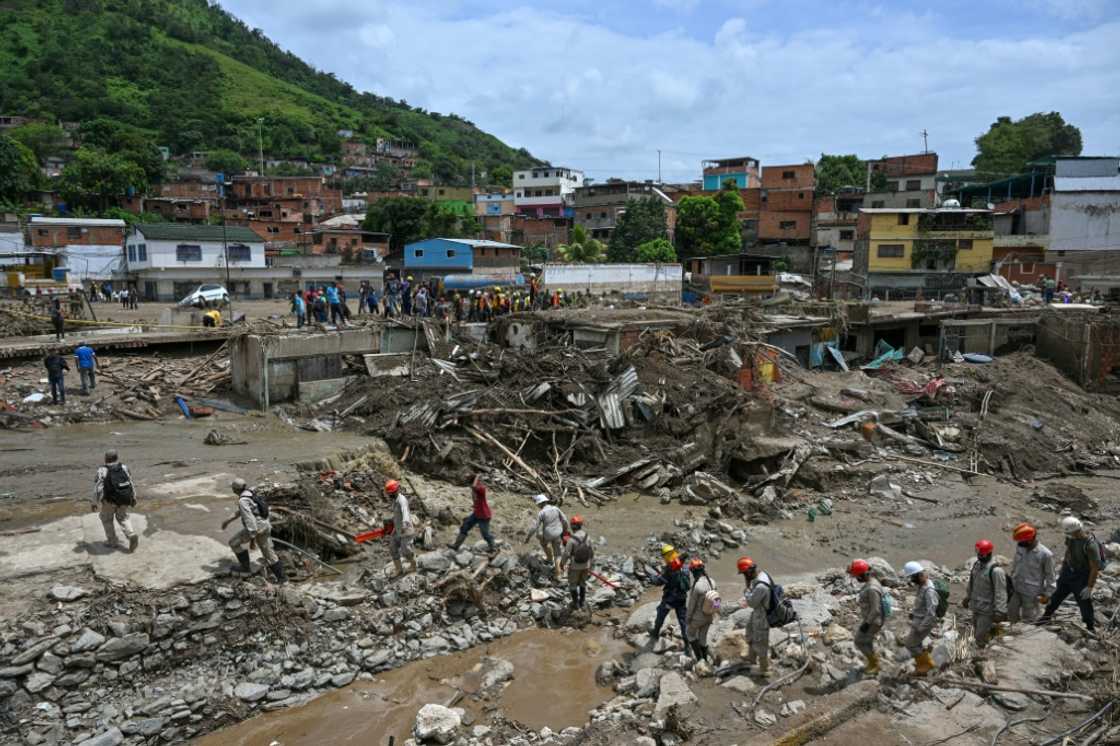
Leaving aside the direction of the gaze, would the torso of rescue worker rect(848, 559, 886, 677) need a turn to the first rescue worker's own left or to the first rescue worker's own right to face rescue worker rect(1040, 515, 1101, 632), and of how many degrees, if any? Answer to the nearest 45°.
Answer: approximately 135° to the first rescue worker's own right

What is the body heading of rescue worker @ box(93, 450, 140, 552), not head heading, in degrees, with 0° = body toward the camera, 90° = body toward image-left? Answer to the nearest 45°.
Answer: approximately 135°

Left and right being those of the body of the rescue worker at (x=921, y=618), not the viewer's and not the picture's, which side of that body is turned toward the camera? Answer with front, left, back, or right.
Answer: left

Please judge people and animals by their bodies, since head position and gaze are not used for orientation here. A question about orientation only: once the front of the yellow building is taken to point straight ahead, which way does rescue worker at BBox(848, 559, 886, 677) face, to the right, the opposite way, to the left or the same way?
to the right

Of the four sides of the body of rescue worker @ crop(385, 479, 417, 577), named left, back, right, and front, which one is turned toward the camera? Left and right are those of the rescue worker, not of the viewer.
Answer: left

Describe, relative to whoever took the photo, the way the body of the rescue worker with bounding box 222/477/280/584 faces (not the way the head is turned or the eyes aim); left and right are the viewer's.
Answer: facing to the left of the viewer

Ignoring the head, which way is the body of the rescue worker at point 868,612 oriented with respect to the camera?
to the viewer's left

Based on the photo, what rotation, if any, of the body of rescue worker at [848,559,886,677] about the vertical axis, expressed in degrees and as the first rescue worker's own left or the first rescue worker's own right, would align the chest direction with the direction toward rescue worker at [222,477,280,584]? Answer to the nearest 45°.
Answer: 0° — they already face them

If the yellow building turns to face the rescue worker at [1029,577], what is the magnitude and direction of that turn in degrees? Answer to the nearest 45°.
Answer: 0° — it already faces them

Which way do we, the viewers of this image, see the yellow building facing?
facing the viewer

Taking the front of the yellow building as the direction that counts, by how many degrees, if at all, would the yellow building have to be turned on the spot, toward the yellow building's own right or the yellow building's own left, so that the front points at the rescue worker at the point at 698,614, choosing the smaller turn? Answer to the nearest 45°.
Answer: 0° — it already faces them

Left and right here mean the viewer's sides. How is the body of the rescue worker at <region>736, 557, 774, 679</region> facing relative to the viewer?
facing to the left of the viewer
